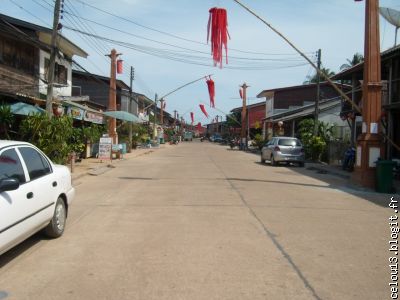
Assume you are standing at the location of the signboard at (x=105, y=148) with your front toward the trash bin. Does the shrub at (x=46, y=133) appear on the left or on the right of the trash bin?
right

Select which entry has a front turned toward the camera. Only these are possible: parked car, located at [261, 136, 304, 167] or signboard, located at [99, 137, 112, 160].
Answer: the signboard

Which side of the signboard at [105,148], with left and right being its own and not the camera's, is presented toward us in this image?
front

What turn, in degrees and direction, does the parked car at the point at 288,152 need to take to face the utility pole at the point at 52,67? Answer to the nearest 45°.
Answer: approximately 90° to its left

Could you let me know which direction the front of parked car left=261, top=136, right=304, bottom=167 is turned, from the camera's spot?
facing away from the viewer and to the left of the viewer

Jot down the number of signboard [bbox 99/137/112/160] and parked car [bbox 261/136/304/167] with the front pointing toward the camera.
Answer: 1

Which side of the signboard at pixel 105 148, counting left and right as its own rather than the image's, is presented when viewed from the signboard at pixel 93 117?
back

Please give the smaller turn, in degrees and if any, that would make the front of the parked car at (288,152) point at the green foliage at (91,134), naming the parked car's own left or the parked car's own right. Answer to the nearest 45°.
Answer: approximately 45° to the parked car's own left

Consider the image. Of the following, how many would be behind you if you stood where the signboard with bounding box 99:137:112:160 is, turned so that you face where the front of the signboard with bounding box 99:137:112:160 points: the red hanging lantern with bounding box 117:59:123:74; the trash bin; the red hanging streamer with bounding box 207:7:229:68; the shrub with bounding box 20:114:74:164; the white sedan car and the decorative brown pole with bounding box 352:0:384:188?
1
